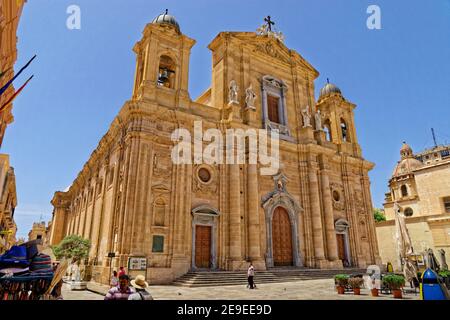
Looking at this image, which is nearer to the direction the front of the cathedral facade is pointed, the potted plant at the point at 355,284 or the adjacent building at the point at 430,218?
the potted plant

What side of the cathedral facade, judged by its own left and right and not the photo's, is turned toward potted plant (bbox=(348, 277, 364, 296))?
front

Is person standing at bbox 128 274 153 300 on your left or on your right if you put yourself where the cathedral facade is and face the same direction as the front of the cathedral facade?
on your right

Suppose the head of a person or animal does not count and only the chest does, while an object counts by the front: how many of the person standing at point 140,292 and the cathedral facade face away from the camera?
1

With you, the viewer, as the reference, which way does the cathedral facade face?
facing the viewer and to the right of the viewer

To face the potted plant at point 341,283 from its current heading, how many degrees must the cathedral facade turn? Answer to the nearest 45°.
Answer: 0° — it already faces it

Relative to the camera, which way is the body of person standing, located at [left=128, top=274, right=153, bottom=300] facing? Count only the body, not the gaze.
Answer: away from the camera

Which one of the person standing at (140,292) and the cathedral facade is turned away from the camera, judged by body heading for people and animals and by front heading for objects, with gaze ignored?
the person standing

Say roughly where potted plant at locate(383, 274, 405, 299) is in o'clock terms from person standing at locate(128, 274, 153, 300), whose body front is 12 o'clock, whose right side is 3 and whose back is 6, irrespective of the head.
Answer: The potted plant is roughly at 2 o'clock from the person standing.

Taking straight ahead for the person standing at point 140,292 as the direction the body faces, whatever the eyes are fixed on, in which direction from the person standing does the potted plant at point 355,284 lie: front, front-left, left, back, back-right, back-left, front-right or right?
front-right

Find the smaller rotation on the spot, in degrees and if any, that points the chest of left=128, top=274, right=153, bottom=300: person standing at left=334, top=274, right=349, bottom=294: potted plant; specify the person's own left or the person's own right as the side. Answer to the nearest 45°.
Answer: approximately 45° to the person's own right

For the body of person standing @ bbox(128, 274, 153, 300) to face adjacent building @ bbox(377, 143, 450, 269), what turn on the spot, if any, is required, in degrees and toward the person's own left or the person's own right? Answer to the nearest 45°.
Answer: approximately 45° to the person's own right

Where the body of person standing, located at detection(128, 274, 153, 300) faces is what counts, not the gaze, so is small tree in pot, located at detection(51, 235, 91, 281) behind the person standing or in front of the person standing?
in front
